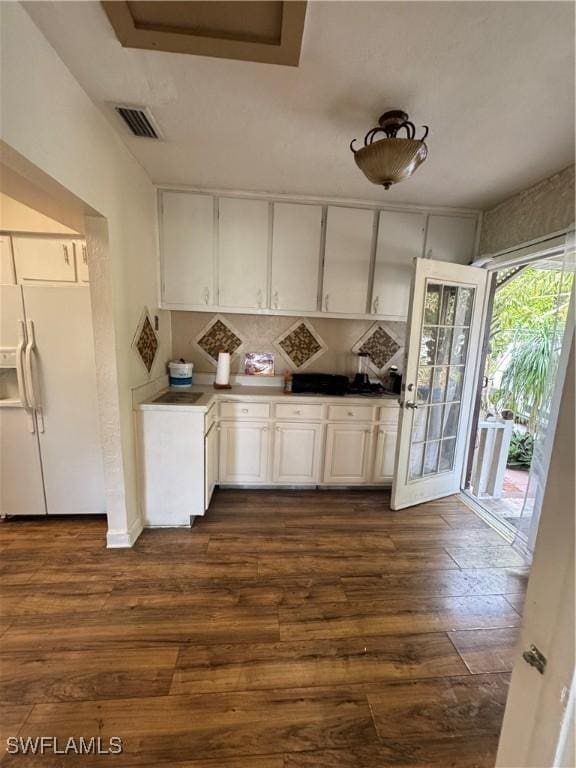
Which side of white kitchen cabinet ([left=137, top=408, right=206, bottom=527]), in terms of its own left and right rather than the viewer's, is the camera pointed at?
right

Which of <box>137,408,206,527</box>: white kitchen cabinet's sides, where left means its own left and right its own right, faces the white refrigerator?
back

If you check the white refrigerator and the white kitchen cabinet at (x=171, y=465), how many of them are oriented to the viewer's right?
1

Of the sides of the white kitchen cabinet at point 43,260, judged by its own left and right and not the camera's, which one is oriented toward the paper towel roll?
left

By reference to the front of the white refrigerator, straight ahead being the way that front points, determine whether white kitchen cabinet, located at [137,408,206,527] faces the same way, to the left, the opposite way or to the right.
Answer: to the left

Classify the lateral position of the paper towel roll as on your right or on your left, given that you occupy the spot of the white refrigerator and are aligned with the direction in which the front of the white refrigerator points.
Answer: on your left

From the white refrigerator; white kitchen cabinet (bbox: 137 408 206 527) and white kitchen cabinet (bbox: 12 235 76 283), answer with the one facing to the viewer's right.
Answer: white kitchen cabinet (bbox: 137 408 206 527)

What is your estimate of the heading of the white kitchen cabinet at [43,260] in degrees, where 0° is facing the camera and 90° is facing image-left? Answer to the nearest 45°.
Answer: approximately 0°

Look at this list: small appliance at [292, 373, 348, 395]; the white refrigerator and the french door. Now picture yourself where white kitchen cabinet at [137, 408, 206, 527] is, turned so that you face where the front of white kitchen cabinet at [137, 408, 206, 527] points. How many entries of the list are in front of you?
2

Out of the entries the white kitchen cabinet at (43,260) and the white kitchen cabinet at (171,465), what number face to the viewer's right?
1

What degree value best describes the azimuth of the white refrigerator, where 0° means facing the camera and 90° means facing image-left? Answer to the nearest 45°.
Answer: approximately 0°
